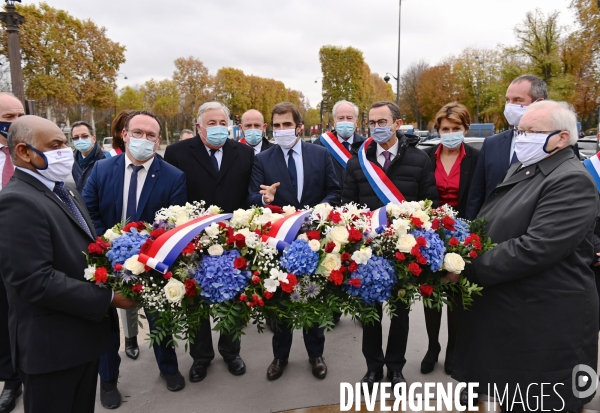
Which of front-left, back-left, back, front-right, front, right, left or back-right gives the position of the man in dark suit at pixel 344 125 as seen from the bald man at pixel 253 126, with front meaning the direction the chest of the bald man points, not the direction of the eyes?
left

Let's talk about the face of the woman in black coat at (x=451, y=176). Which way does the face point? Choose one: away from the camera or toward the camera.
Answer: toward the camera

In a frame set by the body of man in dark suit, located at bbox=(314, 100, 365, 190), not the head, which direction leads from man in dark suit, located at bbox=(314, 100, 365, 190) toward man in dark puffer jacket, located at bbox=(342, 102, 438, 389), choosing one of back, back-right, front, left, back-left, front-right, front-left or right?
front

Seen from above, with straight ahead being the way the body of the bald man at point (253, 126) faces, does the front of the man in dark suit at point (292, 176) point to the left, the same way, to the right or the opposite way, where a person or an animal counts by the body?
the same way

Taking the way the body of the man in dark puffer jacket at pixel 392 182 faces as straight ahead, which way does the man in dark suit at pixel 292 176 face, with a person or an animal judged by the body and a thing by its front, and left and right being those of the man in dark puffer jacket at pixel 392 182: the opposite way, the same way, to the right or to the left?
the same way

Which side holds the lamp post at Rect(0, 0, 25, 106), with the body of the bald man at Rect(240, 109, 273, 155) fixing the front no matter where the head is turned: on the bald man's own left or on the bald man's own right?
on the bald man's own right

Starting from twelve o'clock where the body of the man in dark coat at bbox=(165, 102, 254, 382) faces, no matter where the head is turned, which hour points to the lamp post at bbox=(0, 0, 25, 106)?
The lamp post is roughly at 5 o'clock from the man in dark coat.

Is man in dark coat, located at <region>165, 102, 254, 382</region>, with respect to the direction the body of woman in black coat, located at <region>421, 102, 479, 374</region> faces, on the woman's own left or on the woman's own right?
on the woman's own right

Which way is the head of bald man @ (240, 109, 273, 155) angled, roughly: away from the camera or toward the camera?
toward the camera

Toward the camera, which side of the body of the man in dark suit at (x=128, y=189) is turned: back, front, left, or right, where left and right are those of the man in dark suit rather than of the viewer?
front

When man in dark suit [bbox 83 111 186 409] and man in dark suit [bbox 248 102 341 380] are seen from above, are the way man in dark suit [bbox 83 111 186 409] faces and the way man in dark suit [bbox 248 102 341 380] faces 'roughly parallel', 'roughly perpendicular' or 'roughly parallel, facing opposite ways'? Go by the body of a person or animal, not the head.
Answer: roughly parallel

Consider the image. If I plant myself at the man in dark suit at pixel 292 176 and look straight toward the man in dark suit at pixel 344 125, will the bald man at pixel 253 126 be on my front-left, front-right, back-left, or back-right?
front-left

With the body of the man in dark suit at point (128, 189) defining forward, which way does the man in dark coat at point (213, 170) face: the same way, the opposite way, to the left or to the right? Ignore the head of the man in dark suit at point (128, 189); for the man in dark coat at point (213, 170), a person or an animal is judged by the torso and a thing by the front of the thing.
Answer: the same way

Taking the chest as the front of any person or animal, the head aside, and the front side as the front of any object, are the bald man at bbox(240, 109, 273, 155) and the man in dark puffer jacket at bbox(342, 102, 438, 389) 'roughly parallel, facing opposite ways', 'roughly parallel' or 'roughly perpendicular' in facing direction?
roughly parallel

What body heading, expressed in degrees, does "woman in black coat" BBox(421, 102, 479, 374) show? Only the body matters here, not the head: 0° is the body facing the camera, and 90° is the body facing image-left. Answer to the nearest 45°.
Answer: approximately 0°

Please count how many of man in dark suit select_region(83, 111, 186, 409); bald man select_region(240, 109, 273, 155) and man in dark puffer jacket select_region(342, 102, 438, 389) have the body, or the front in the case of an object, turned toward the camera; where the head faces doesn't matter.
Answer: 3

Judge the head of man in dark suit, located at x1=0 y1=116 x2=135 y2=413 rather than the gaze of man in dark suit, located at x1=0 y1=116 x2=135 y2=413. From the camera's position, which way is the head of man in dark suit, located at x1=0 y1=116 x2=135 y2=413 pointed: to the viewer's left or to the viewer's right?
to the viewer's right

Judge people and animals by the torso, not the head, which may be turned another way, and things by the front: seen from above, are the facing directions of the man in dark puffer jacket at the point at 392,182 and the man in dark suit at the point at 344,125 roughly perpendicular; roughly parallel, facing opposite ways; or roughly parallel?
roughly parallel
